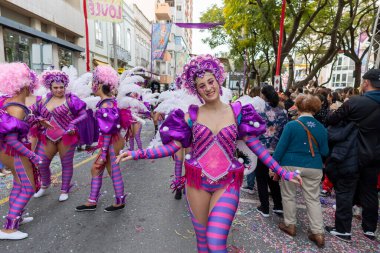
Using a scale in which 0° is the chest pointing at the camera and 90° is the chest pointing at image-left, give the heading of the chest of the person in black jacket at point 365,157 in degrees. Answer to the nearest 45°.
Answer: approximately 135°

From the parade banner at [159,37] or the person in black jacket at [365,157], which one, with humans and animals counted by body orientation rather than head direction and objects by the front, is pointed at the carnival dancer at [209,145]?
the parade banner

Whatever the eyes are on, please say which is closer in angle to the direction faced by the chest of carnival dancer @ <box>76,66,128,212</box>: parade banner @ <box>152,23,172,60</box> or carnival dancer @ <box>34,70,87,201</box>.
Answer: the carnival dancer

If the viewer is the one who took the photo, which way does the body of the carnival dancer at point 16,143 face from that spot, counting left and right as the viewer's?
facing to the right of the viewer

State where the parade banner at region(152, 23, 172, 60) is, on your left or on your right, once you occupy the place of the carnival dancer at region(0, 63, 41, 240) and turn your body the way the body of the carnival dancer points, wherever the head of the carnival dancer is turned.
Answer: on your left

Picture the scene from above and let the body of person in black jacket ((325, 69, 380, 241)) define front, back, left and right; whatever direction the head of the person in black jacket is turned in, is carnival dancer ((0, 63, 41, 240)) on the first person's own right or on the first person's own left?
on the first person's own left

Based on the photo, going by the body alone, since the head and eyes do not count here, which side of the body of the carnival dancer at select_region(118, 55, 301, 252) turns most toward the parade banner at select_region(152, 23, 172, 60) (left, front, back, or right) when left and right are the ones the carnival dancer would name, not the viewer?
back

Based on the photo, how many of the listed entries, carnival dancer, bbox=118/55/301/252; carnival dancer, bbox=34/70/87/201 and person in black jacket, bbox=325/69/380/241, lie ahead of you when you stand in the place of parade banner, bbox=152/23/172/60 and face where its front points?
3
